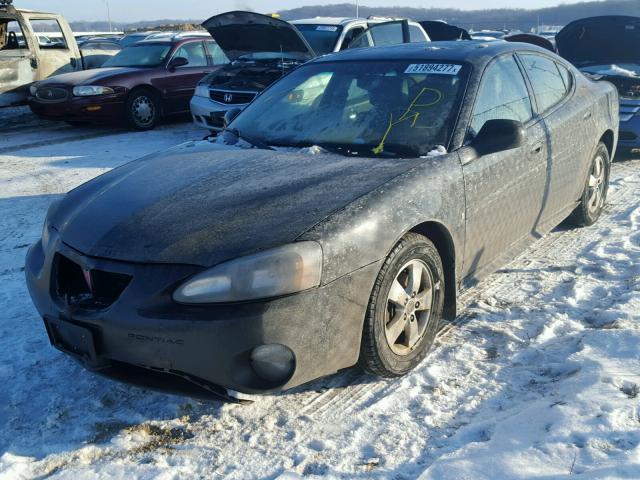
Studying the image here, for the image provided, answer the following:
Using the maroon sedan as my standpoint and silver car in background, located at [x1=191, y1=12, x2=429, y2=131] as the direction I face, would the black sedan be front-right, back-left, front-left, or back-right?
front-right

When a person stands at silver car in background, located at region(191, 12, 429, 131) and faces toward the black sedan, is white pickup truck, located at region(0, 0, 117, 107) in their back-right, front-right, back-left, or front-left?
back-right

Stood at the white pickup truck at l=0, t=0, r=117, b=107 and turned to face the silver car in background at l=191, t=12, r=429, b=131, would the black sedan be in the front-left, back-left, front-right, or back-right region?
front-right

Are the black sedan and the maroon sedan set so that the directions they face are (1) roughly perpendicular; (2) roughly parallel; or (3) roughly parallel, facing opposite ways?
roughly parallel

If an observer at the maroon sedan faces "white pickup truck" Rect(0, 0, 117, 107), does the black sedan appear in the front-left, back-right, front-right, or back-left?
back-left

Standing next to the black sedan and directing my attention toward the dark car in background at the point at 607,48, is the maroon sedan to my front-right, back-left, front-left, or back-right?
front-left

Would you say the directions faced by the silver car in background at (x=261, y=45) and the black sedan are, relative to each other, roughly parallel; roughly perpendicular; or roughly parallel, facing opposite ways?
roughly parallel

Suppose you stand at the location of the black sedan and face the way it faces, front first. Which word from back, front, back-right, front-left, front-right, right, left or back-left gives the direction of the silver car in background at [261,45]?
back-right

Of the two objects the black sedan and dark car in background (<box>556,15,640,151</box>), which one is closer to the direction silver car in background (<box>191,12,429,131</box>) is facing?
the black sedan

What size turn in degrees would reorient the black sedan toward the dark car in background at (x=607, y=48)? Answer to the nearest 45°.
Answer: approximately 180°

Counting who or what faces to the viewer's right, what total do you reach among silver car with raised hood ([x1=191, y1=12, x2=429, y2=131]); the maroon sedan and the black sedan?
0

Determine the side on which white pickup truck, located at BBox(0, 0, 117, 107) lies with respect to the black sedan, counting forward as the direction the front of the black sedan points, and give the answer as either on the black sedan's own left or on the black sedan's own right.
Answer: on the black sedan's own right

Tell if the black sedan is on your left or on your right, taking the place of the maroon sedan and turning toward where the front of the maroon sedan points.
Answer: on your left

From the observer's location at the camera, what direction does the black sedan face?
facing the viewer and to the left of the viewer

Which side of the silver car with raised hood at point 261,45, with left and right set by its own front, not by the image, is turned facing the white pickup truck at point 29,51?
right

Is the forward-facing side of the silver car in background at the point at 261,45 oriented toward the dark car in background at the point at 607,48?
no
